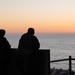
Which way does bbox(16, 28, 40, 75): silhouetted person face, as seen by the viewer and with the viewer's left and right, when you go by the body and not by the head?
facing away from the viewer and to the right of the viewer
